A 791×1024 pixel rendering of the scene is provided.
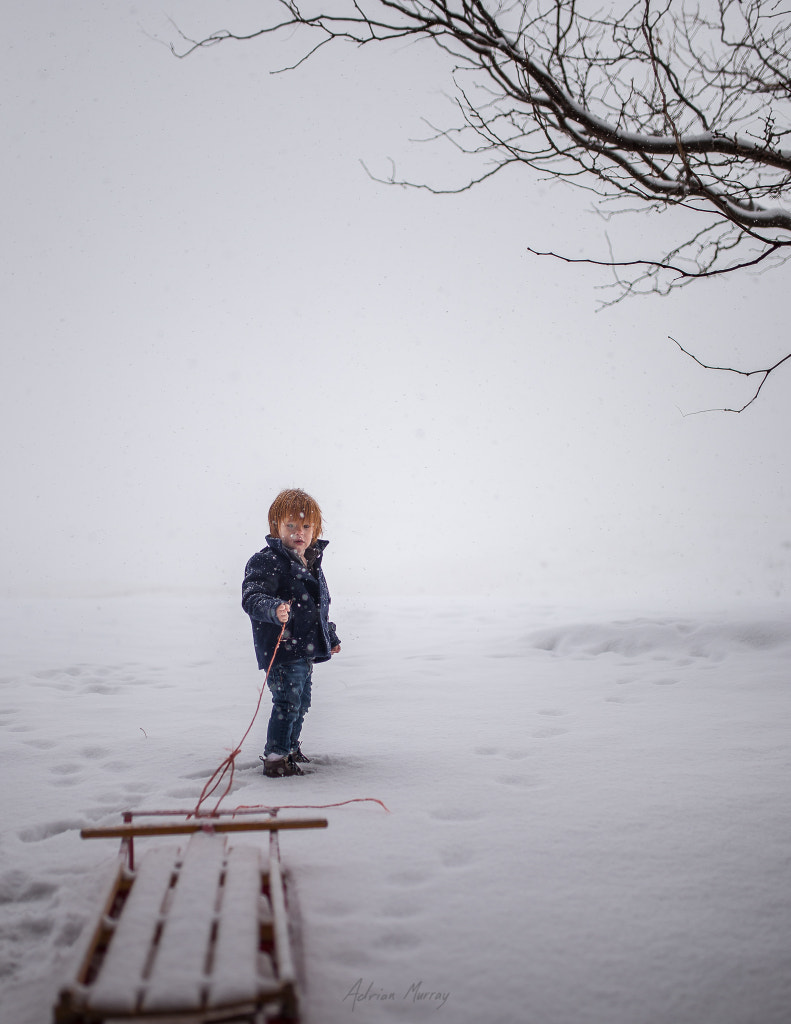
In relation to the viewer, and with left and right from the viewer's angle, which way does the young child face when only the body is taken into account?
facing the viewer and to the right of the viewer

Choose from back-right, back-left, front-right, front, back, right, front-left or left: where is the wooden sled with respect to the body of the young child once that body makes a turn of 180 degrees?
back-left

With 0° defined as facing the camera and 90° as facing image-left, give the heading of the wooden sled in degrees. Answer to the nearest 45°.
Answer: approximately 180°
